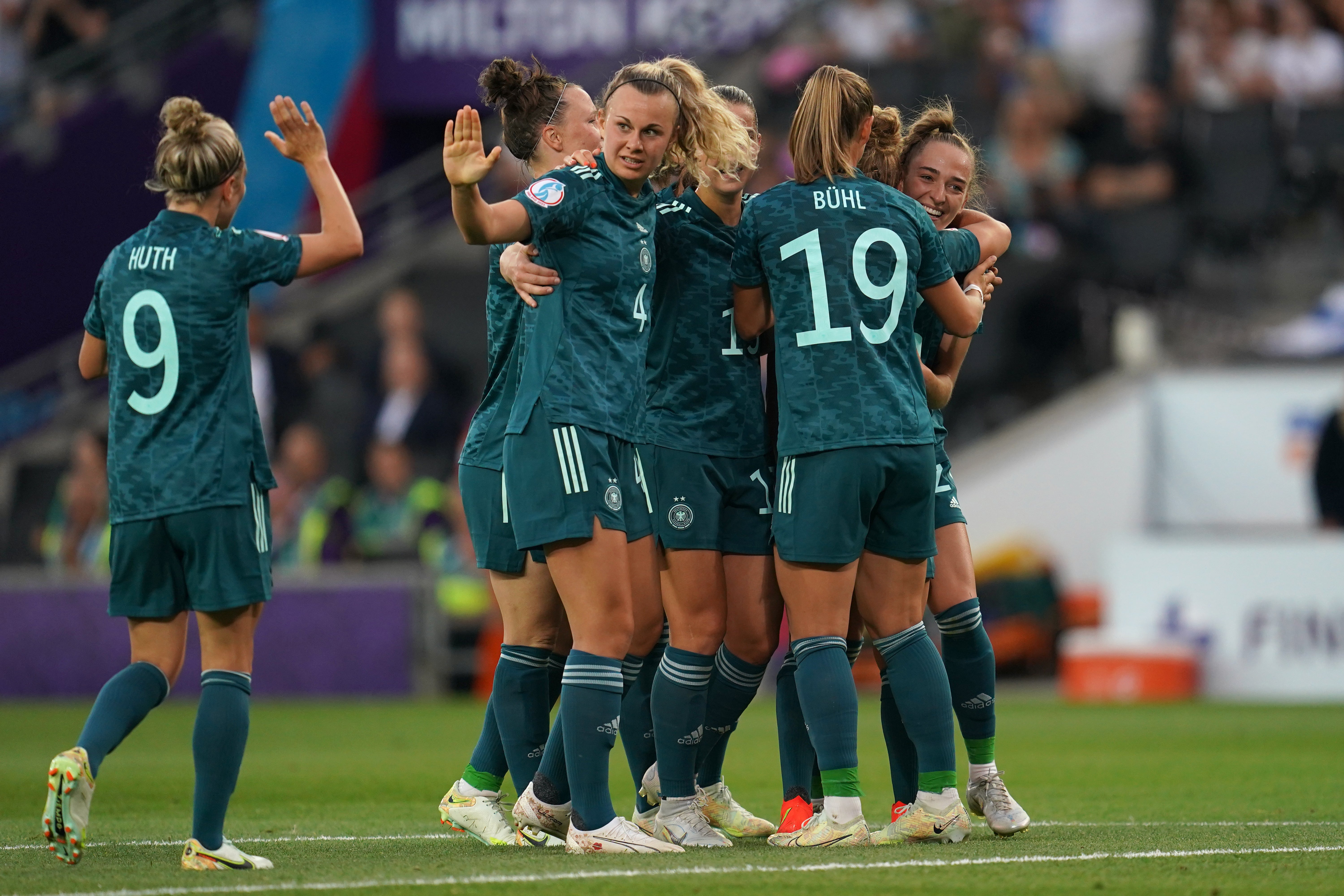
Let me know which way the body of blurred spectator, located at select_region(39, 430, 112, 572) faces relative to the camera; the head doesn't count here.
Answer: toward the camera

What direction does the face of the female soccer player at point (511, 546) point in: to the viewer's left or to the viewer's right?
to the viewer's right

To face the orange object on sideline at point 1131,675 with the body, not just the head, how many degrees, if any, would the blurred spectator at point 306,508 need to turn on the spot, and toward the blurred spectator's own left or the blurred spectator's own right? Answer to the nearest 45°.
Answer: approximately 45° to the blurred spectator's own left

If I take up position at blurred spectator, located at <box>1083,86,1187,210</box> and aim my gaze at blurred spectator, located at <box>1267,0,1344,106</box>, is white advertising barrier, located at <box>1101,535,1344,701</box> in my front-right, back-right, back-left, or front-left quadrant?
back-right

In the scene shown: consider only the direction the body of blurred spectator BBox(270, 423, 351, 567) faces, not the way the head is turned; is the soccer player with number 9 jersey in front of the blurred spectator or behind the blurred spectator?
in front

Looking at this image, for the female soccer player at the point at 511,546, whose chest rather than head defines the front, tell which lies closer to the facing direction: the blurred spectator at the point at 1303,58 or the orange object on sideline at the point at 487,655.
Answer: the blurred spectator

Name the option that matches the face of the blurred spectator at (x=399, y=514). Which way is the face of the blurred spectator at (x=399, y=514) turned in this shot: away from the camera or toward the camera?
toward the camera

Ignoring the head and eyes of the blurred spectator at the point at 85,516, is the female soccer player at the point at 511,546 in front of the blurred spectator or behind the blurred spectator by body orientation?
in front

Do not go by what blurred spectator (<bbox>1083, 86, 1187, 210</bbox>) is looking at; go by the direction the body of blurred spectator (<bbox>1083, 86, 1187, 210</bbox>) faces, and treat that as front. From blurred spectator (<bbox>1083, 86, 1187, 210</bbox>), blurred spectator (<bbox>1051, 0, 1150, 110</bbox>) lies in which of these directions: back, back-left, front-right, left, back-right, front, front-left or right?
back

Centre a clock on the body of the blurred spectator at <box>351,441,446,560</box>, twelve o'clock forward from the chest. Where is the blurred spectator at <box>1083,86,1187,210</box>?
the blurred spectator at <box>1083,86,1187,210</box> is roughly at 9 o'clock from the blurred spectator at <box>351,441,446,560</box>.

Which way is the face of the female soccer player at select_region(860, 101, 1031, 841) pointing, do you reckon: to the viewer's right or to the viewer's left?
to the viewer's left

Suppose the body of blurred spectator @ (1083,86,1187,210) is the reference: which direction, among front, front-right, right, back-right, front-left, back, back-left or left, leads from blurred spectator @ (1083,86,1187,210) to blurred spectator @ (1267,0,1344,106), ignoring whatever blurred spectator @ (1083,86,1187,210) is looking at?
back-left

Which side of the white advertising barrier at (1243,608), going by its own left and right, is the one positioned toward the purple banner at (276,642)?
right

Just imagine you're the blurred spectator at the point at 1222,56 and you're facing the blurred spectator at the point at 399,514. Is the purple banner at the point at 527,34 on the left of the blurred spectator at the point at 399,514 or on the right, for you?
right

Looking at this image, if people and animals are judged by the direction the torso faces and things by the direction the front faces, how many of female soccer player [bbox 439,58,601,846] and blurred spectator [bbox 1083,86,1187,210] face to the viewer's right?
1

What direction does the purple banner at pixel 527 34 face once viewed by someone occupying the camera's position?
facing the viewer

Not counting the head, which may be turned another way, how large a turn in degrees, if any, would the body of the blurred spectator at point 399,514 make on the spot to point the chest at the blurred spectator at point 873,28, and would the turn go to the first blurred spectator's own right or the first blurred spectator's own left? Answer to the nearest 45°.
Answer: approximately 135° to the first blurred spectator's own left

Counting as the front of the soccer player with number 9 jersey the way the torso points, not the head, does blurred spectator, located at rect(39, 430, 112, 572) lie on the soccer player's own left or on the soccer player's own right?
on the soccer player's own left

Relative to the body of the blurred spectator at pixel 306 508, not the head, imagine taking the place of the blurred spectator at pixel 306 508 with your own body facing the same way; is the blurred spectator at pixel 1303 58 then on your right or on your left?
on your left
